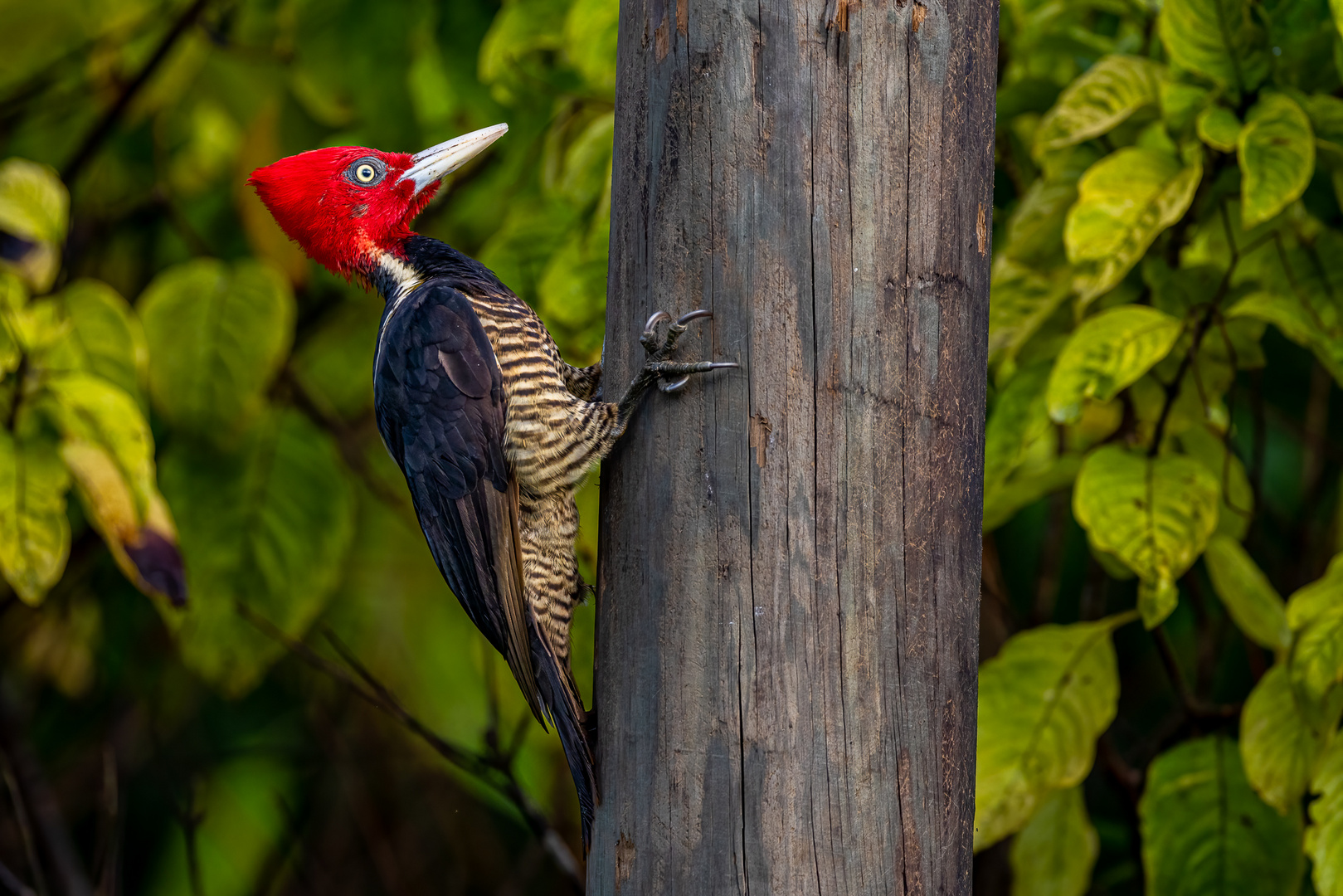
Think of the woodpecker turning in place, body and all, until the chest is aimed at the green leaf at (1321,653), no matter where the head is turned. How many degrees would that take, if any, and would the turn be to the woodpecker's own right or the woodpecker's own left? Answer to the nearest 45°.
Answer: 0° — it already faces it

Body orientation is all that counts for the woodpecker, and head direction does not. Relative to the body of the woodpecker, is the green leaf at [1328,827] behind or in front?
in front

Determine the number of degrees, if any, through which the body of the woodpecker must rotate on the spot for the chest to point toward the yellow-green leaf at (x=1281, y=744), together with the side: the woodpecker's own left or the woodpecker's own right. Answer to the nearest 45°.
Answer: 0° — it already faces it

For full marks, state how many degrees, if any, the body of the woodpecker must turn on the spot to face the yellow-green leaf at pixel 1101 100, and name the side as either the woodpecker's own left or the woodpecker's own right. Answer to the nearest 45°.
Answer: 0° — it already faces it

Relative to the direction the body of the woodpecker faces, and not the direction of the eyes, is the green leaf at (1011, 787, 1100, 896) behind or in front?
in front

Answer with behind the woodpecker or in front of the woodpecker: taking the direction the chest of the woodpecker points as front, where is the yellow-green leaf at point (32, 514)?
behind

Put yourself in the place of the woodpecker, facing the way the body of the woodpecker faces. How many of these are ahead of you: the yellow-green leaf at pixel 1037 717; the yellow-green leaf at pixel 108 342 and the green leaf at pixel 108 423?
1

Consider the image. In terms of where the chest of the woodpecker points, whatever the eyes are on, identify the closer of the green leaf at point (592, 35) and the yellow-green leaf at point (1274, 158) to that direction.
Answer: the yellow-green leaf

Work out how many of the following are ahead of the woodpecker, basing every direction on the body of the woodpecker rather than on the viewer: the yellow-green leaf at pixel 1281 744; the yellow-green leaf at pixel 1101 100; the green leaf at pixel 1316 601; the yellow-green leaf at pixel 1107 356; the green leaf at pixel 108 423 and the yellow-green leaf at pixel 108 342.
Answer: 4

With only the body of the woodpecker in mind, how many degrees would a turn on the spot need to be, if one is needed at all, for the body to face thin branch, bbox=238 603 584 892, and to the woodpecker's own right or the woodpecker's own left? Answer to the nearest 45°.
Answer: approximately 90° to the woodpecker's own left

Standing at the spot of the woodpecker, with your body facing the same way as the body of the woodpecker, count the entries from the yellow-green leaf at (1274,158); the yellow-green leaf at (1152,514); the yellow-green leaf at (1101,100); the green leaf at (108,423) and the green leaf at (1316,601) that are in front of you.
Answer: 4

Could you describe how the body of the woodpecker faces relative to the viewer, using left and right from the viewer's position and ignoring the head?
facing to the right of the viewer

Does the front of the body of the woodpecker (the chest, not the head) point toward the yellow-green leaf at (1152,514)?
yes

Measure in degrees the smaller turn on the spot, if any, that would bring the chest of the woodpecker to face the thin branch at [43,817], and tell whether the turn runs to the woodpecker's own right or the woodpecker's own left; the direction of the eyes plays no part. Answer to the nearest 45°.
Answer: approximately 135° to the woodpecker's own left

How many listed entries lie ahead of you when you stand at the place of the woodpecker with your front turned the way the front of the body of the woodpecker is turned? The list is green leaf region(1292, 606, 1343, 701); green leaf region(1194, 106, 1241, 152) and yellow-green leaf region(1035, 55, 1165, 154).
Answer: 3

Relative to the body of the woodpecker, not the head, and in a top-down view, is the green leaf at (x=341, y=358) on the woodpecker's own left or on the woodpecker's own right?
on the woodpecker's own left
